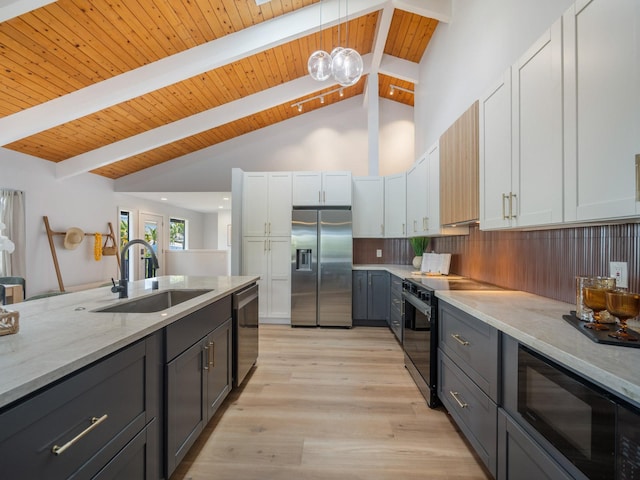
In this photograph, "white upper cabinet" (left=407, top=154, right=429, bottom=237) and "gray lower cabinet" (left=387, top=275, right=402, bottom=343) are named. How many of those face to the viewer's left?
2

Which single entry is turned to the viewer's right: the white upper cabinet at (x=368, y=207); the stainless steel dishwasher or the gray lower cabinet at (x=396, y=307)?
the stainless steel dishwasher

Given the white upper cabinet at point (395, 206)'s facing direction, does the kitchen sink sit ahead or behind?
ahead

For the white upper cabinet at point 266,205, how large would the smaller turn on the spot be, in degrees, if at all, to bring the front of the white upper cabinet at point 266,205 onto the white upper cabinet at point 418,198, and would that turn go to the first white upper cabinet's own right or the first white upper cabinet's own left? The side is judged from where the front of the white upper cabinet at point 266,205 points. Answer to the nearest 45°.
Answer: approximately 45° to the first white upper cabinet's own left

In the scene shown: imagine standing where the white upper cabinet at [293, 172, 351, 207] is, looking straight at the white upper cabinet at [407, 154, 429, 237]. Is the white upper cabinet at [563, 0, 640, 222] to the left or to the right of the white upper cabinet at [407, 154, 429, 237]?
right

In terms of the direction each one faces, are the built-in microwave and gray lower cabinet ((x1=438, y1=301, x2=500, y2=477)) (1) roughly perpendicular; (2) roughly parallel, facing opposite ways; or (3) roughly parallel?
roughly parallel

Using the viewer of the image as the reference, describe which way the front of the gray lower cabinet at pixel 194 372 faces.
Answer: facing the viewer and to the right of the viewer

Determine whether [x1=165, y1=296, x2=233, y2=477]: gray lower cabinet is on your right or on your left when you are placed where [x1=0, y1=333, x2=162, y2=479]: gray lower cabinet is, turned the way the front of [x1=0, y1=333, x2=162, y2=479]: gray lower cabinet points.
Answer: on your left

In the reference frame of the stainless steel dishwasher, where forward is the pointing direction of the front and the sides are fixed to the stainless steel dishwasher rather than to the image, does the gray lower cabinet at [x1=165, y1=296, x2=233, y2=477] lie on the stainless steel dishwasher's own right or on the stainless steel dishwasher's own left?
on the stainless steel dishwasher's own right

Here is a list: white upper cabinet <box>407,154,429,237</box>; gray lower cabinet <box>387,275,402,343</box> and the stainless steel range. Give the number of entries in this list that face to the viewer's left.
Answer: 3

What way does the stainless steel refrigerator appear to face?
toward the camera
